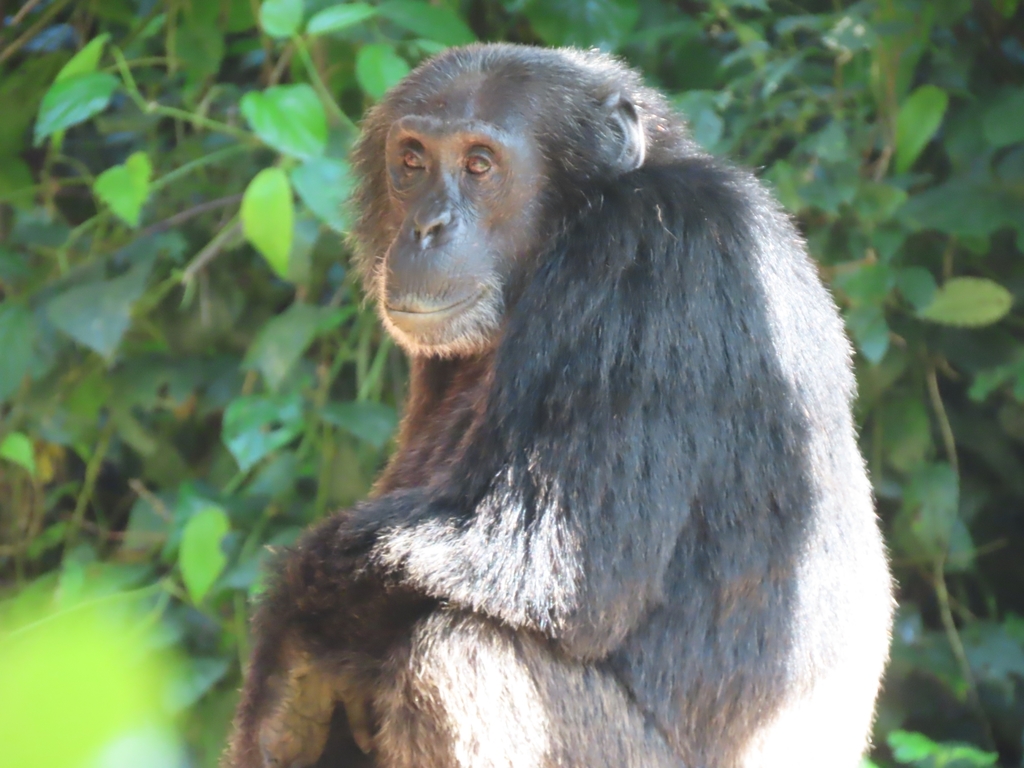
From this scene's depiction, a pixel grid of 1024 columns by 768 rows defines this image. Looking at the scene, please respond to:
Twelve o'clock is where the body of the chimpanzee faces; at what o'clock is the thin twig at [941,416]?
The thin twig is roughly at 4 o'clock from the chimpanzee.

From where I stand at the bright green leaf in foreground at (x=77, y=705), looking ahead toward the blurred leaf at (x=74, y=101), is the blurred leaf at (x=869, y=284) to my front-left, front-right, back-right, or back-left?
front-right

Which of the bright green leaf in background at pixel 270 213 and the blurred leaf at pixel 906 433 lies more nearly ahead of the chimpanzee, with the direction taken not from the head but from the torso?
the bright green leaf in background

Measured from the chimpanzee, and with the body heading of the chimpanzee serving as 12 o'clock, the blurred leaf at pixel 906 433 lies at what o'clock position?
The blurred leaf is roughly at 4 o'clock from the chimpanzee.

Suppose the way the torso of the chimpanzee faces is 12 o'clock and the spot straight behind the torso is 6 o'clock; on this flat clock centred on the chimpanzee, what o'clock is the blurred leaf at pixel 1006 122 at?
The blurred leaf is roughly at 4 o'clock from the chimpanzee.

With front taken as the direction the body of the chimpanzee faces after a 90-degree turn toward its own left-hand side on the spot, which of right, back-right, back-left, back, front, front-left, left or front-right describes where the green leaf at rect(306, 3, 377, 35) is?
back-right

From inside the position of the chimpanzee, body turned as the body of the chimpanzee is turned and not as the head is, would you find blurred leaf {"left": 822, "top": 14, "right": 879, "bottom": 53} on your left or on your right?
on your right

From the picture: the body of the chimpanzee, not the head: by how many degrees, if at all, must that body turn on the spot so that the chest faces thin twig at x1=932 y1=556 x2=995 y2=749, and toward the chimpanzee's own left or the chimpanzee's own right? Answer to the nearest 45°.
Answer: approximately 135° to the chimpanzee's own right

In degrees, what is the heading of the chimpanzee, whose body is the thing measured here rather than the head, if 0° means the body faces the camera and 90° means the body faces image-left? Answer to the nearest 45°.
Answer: approximately 90°

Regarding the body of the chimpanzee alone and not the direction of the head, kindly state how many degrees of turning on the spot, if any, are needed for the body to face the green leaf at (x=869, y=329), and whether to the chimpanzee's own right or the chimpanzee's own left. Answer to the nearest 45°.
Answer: approximately 135° to the chimpanzee's own right

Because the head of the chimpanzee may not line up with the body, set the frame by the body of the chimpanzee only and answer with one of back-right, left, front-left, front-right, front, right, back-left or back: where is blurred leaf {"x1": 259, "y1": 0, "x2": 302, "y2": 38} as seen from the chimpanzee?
front-right
